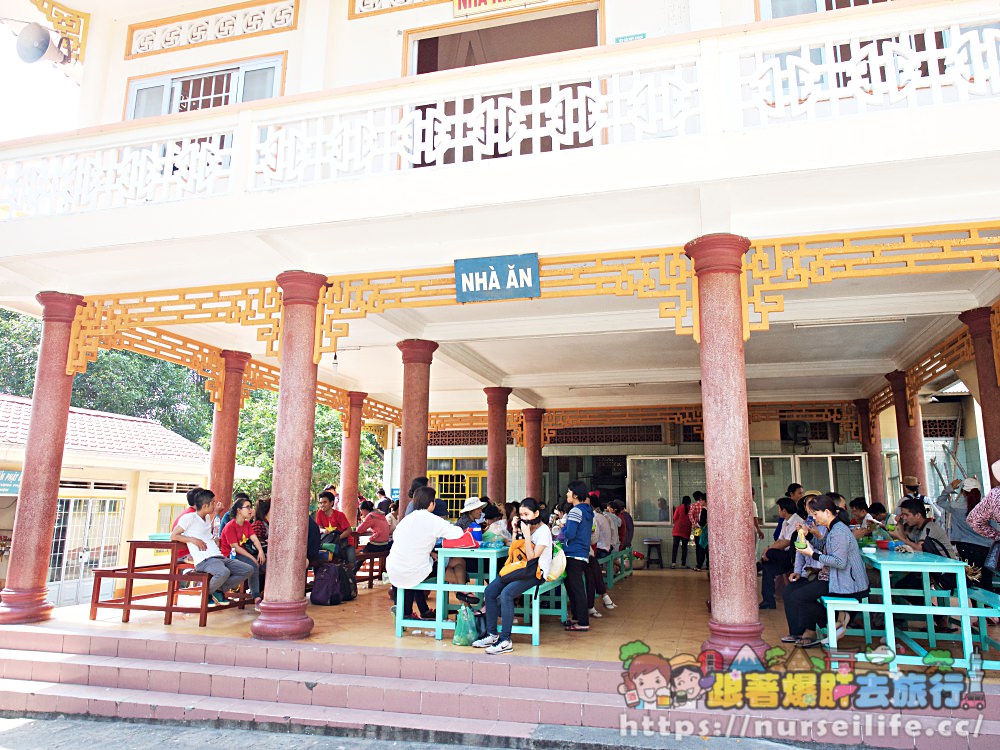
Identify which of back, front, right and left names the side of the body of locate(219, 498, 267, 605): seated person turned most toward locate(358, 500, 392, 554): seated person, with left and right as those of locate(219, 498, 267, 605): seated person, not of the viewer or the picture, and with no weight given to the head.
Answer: left

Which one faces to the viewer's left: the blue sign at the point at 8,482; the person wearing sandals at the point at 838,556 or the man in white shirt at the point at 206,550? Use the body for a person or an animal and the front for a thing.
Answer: the person wearing sandals

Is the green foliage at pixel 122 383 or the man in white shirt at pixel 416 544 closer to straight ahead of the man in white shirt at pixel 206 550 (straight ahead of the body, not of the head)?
the man in white shirt

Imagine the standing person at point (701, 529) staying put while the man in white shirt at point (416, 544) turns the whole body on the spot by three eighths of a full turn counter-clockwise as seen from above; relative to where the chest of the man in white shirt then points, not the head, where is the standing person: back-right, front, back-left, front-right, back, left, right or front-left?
back-right

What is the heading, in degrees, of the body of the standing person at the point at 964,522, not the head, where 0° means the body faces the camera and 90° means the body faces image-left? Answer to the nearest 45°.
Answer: approximately 135°

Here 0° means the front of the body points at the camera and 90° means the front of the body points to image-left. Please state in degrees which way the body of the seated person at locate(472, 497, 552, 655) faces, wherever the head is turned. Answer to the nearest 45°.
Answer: approximately 45°

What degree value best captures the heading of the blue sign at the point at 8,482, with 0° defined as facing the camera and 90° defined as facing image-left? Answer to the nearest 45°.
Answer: approximately 0°

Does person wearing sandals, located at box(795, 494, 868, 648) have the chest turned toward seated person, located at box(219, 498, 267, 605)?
yes

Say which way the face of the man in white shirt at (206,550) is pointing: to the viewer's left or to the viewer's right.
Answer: to the viewer's right
